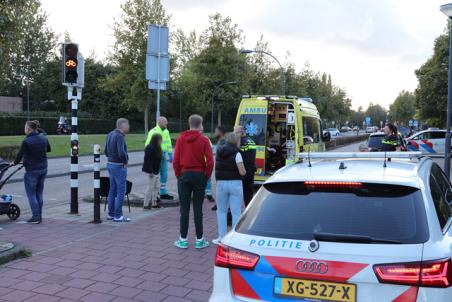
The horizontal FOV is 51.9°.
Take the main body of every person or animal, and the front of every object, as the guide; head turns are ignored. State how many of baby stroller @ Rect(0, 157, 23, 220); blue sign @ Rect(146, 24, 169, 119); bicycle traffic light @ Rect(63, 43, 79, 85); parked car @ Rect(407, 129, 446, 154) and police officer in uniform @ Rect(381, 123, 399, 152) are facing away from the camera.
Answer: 1

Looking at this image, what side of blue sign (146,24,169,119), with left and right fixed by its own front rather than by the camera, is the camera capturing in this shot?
back

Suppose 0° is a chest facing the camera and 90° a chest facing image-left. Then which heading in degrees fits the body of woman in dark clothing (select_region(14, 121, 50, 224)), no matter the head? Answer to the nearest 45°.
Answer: approximately 135°

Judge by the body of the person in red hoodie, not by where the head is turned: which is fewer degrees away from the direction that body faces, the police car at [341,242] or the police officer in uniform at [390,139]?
the police officer in uniform

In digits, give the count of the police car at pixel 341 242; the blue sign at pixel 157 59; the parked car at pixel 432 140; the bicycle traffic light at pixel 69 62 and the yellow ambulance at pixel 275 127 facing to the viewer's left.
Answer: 1

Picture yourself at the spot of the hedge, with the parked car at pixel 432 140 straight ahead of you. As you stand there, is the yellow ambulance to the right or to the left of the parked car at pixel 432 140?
right

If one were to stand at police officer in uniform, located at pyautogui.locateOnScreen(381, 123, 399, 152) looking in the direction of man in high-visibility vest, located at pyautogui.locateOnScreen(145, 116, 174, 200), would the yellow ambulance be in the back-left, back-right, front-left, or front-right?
front-right

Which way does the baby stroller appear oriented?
to the viewer's left

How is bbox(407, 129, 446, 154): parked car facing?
to the viewer's left

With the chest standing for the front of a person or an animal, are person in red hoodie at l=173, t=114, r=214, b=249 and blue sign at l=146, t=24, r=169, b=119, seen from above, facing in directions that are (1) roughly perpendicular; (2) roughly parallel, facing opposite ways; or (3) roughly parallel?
roughly parallel

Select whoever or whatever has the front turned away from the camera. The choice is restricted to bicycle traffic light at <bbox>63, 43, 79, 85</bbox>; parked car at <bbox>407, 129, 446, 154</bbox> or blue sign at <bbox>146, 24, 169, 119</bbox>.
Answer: the blue sign
